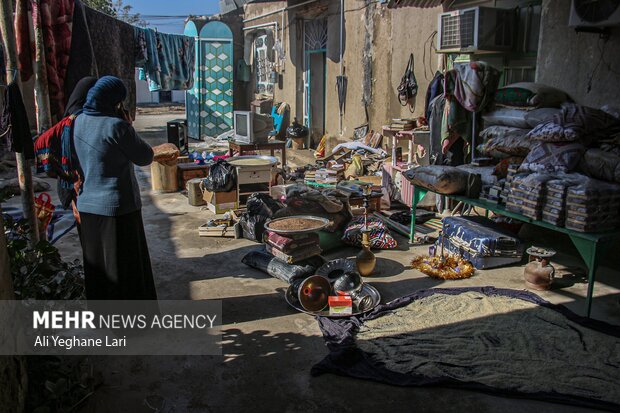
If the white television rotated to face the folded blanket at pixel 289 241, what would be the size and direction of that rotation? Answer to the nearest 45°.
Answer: approximately 45° to its left

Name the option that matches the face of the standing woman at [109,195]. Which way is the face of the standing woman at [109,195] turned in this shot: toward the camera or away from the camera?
away from the camera

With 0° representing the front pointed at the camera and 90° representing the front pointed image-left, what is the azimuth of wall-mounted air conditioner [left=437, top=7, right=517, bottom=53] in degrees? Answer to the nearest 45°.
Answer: approximately 45°

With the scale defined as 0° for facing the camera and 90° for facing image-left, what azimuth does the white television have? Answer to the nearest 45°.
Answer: approximately 45°

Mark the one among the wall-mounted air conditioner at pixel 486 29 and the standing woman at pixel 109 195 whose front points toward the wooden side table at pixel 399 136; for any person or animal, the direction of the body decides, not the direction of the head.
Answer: the standing woman

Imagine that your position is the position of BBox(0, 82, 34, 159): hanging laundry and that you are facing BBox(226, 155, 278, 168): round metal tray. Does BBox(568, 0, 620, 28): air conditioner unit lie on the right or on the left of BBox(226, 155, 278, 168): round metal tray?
right

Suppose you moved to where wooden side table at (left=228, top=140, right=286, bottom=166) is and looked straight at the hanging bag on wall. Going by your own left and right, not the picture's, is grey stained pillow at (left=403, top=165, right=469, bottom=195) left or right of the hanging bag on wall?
right

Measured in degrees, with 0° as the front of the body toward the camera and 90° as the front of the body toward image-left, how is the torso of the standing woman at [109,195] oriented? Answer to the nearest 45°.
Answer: approximately 225°

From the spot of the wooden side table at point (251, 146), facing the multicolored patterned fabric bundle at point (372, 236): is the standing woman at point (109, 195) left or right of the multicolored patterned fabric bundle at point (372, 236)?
right

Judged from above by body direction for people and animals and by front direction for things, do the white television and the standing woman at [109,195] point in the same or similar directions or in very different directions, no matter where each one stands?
very different directions
